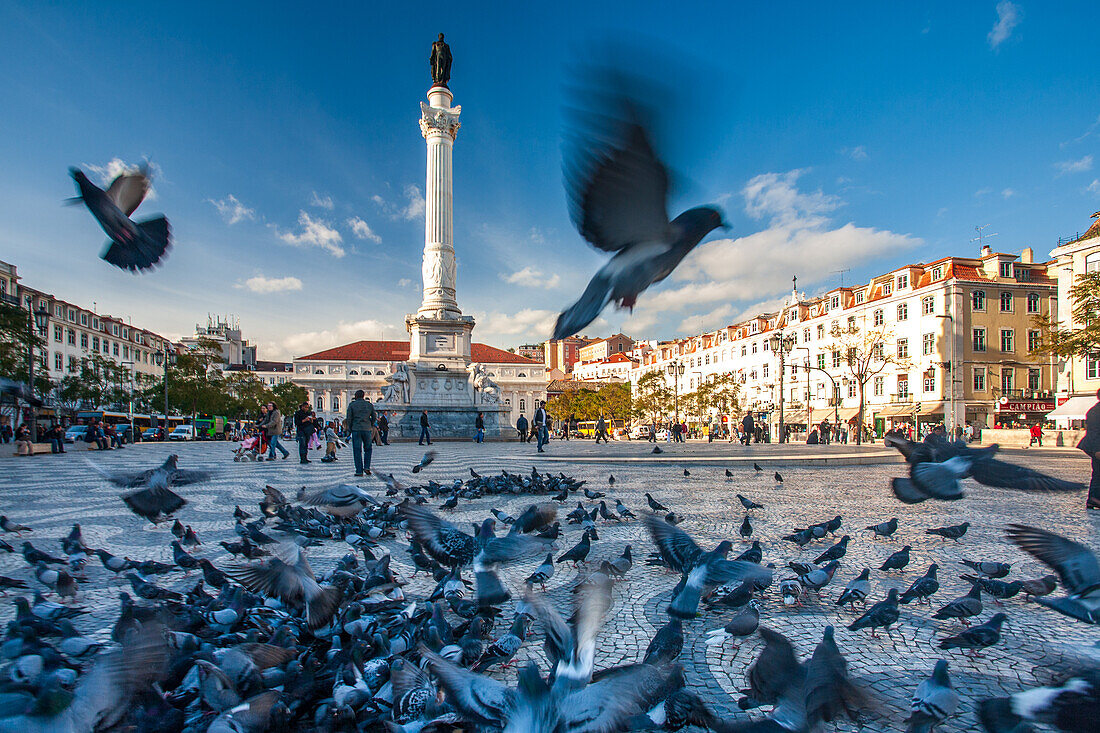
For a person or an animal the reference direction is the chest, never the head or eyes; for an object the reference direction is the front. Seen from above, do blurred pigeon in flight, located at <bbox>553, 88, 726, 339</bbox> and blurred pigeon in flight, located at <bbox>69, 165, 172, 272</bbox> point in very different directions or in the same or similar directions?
very different directions

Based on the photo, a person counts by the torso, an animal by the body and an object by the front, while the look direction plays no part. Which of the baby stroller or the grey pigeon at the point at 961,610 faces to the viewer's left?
the baby stroller

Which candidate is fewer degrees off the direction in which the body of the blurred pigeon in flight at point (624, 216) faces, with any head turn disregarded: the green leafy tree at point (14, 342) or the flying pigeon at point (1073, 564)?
the flying pigeon

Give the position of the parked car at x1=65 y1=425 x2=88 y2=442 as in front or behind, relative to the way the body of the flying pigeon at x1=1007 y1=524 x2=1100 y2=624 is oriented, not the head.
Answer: behind

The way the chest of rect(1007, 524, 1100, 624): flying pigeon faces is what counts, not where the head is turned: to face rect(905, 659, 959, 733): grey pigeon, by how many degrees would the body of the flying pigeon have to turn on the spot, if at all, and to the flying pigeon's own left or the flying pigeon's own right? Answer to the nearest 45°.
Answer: approximately 135° to the flying pigeon's own right

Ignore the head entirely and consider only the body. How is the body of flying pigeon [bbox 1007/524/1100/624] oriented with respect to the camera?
to the viewer's right

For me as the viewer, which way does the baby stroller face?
facing to the left of the viewer

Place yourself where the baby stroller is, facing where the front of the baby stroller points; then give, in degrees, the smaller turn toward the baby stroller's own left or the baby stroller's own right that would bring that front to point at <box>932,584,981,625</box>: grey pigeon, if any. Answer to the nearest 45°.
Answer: approximately 90° to the baby stroller's own left
